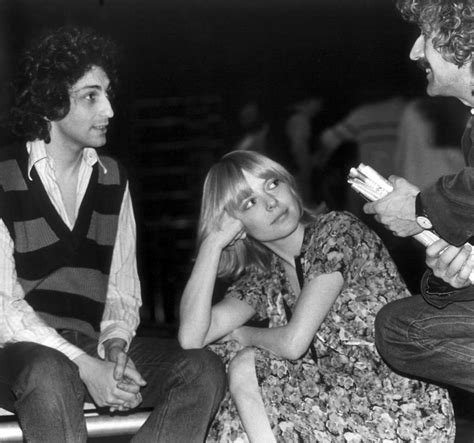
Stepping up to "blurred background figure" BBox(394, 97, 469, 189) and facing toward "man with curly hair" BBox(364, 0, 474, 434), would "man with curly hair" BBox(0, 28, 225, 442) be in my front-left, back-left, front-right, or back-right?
front-right

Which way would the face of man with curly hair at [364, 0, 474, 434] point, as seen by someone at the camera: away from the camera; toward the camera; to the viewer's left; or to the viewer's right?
to the viewer's left

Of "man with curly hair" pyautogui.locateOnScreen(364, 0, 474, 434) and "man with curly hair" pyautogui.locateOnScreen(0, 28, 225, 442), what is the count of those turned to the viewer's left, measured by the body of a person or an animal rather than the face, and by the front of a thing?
1

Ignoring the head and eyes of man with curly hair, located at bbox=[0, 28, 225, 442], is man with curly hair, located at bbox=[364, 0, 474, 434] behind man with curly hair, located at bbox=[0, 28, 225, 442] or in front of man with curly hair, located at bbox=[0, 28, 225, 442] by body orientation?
in front

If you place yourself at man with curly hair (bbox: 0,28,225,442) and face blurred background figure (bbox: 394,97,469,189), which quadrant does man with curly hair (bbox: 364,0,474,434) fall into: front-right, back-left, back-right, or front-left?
front-right

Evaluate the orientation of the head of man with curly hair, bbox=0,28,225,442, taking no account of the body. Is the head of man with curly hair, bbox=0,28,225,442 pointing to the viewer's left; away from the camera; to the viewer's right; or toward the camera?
to the viewer's right

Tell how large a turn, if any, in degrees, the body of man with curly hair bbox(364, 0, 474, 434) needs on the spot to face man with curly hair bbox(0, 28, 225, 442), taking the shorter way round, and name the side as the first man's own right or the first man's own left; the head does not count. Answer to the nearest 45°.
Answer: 0° — they already face them

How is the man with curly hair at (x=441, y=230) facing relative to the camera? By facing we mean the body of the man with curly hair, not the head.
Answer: to the viewer's left

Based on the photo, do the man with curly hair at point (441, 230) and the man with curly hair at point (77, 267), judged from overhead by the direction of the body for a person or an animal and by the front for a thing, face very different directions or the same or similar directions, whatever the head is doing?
very different directions

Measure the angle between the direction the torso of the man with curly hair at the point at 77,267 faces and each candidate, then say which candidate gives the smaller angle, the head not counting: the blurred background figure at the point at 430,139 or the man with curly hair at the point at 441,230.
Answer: the man with curly hair

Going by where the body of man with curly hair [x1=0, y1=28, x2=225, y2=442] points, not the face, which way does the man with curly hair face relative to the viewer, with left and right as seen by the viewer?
facing the viewer and to the right of the viewer

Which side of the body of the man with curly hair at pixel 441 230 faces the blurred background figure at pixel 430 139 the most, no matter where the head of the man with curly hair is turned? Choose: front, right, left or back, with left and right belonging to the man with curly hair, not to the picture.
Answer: right
